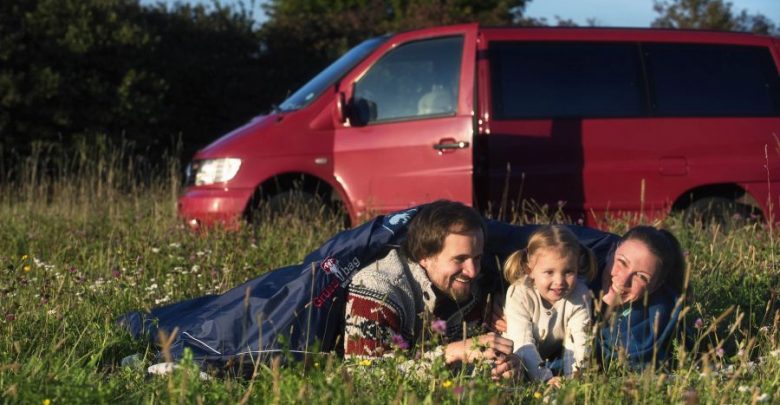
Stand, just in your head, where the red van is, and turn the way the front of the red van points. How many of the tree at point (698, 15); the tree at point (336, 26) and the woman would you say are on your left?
1

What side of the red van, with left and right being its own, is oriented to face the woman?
left

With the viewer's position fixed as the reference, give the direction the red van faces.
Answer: facing to the left of the viewer

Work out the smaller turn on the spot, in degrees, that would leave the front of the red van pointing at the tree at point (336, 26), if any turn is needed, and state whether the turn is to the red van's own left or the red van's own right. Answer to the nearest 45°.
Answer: approximately 90° to the red van's own right

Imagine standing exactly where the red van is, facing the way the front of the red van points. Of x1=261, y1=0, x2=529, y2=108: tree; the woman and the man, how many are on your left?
2

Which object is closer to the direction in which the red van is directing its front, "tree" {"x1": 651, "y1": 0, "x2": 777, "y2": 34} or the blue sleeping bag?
the blue sleeping bag

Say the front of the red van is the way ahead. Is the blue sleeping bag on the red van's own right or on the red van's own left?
on the red van's own left

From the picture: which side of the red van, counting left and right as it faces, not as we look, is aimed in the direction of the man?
left

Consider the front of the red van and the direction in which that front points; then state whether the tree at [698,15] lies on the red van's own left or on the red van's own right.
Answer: on the red van's own right
